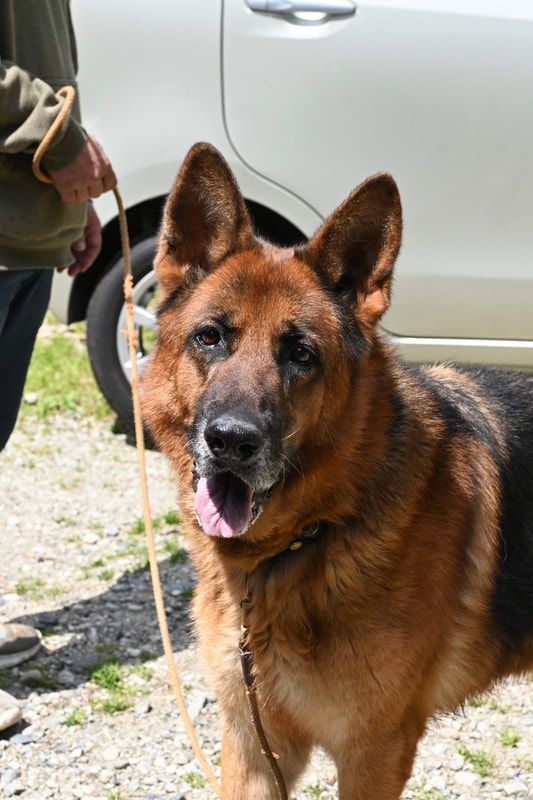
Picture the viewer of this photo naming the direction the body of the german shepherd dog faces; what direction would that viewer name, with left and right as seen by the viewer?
facing the viewer and to the left of the viewer

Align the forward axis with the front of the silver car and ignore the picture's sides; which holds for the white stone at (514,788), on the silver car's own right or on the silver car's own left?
on the silver car's own right

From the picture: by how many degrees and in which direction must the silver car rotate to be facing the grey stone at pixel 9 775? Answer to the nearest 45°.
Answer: approximately 90° to its right

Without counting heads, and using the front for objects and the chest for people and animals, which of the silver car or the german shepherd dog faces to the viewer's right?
the silver car

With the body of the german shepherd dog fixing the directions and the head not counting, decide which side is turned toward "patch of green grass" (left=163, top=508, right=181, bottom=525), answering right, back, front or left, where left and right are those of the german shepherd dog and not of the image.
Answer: right

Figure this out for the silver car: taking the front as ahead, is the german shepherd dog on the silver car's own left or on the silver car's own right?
on the silver car's own right

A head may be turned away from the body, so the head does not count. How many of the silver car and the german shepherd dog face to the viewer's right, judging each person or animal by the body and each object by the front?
1

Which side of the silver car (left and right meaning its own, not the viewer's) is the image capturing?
right
